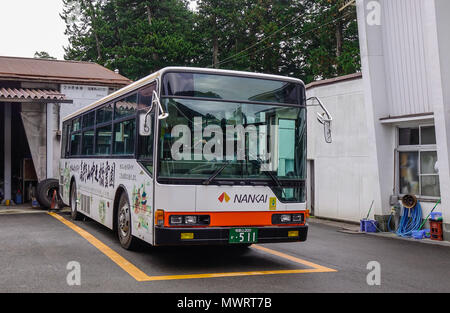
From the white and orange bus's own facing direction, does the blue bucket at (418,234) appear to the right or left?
on its left

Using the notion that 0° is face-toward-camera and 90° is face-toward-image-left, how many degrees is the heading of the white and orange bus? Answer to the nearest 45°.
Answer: approximately 315°

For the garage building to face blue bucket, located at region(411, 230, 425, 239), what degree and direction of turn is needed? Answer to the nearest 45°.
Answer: approximately 45° to its left

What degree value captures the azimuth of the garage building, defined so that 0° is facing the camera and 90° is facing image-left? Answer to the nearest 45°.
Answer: approximately 0°

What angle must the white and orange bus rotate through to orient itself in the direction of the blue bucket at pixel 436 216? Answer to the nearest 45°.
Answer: approximately 90° to its left

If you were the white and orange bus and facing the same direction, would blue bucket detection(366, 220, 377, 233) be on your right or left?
on your left

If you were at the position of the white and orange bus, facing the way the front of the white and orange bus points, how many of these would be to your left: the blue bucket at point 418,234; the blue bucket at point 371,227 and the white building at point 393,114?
3
